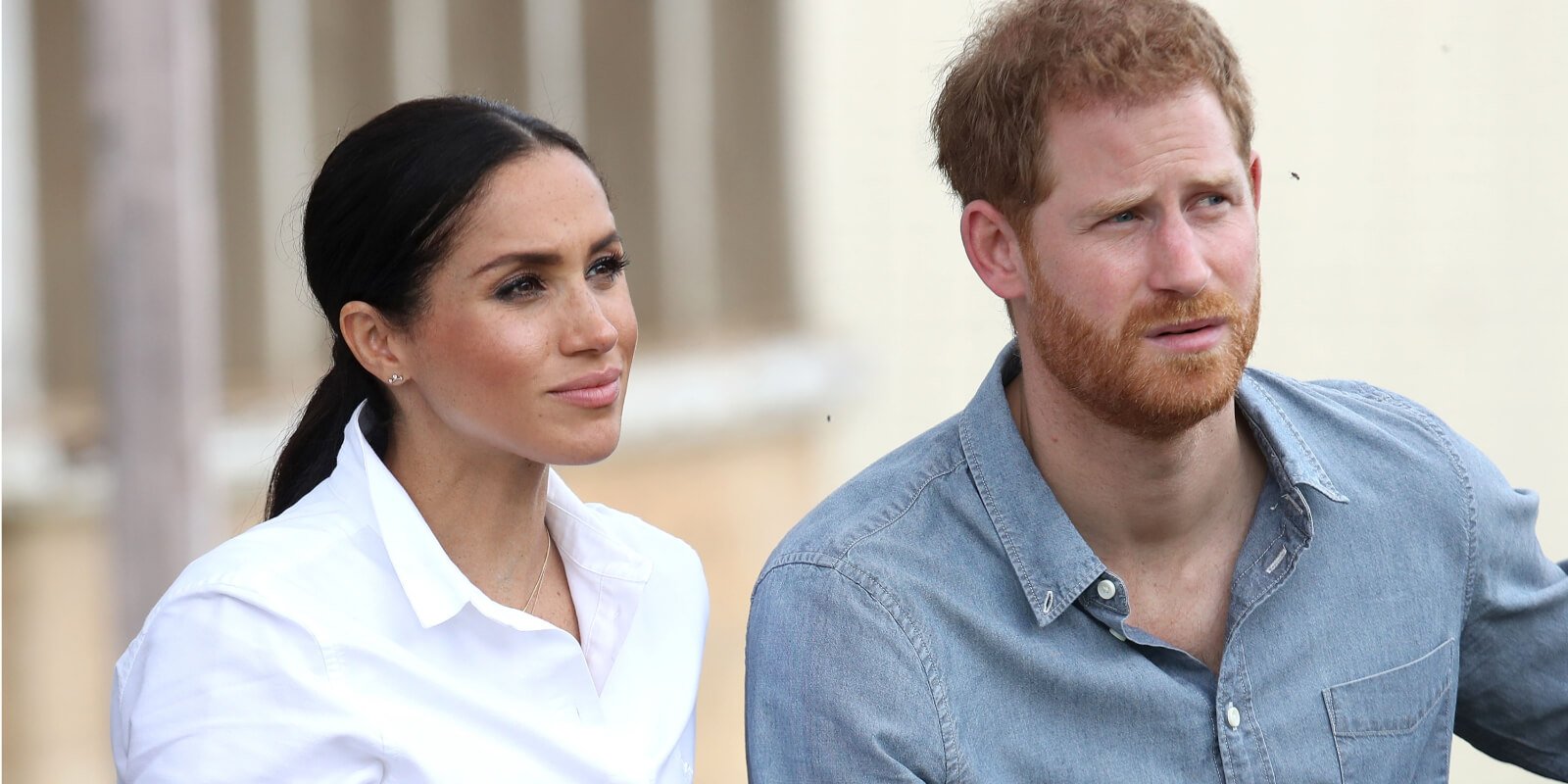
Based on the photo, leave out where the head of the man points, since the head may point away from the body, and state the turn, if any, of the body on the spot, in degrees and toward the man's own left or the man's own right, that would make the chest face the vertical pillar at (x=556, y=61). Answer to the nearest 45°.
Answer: approximately 180°

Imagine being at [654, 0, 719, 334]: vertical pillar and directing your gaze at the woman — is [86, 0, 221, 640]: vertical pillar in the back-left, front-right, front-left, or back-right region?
front-right

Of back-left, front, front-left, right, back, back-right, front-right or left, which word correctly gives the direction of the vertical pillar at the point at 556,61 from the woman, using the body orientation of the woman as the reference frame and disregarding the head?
back-left

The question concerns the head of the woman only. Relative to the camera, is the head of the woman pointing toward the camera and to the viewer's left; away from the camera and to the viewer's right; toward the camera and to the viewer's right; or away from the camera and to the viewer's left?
toward the camera and to the viewer's right

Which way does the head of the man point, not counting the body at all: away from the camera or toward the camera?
toward the camera

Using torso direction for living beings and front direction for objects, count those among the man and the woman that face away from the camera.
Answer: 0

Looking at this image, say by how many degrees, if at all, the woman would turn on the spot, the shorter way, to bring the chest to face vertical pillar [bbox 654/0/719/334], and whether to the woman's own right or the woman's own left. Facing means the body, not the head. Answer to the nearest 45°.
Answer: approximately 135° to the woman's own left

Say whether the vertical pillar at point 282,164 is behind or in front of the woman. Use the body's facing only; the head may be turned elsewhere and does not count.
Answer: behind

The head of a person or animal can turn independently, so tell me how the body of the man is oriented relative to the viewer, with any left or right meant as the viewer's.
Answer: facing the viewer and to the right of the viewer

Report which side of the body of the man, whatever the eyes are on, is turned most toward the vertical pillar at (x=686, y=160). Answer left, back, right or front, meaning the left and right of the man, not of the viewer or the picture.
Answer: back

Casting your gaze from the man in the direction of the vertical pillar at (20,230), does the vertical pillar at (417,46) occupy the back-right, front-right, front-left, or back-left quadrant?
front-right

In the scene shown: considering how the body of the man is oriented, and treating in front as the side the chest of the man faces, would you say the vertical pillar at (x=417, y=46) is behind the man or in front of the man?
behind
